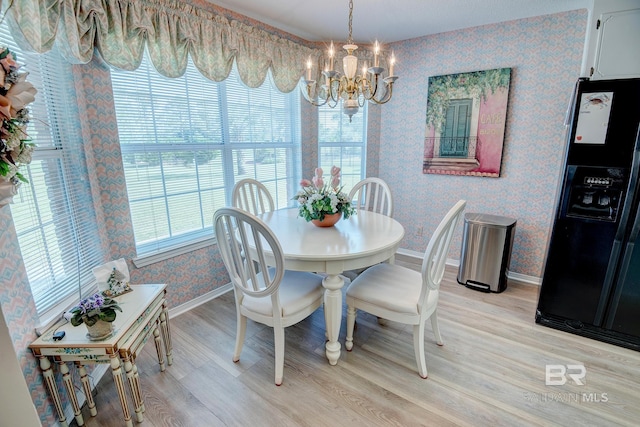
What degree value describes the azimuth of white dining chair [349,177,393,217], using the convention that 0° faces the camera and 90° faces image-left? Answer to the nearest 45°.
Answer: approximately 45°

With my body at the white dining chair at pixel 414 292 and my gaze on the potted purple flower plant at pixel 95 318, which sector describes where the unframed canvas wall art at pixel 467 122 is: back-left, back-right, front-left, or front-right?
back-right

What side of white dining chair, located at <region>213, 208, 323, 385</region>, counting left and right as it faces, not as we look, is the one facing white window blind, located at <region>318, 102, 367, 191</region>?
front

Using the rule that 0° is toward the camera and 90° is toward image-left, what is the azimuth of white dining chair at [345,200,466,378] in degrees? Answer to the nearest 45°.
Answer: approximately 135°

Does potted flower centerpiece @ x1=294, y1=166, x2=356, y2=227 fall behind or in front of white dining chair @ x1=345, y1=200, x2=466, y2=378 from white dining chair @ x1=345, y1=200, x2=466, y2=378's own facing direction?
in front

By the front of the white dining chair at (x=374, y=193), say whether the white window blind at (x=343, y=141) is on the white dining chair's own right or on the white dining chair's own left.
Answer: on the white dining chair's own right

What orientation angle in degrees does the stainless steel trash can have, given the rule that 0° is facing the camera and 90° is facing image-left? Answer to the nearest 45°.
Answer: approximately 45°

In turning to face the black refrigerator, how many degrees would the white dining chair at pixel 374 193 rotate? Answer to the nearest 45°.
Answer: approximately 135° to its left

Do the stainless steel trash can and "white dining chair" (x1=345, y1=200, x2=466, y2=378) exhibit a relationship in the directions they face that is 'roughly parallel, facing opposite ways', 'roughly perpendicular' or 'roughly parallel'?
roughly perpendicular

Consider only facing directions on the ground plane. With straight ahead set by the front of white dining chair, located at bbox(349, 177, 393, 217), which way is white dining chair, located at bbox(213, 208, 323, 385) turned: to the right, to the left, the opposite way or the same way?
the opposite way

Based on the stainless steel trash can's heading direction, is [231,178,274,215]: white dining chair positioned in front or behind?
in front
